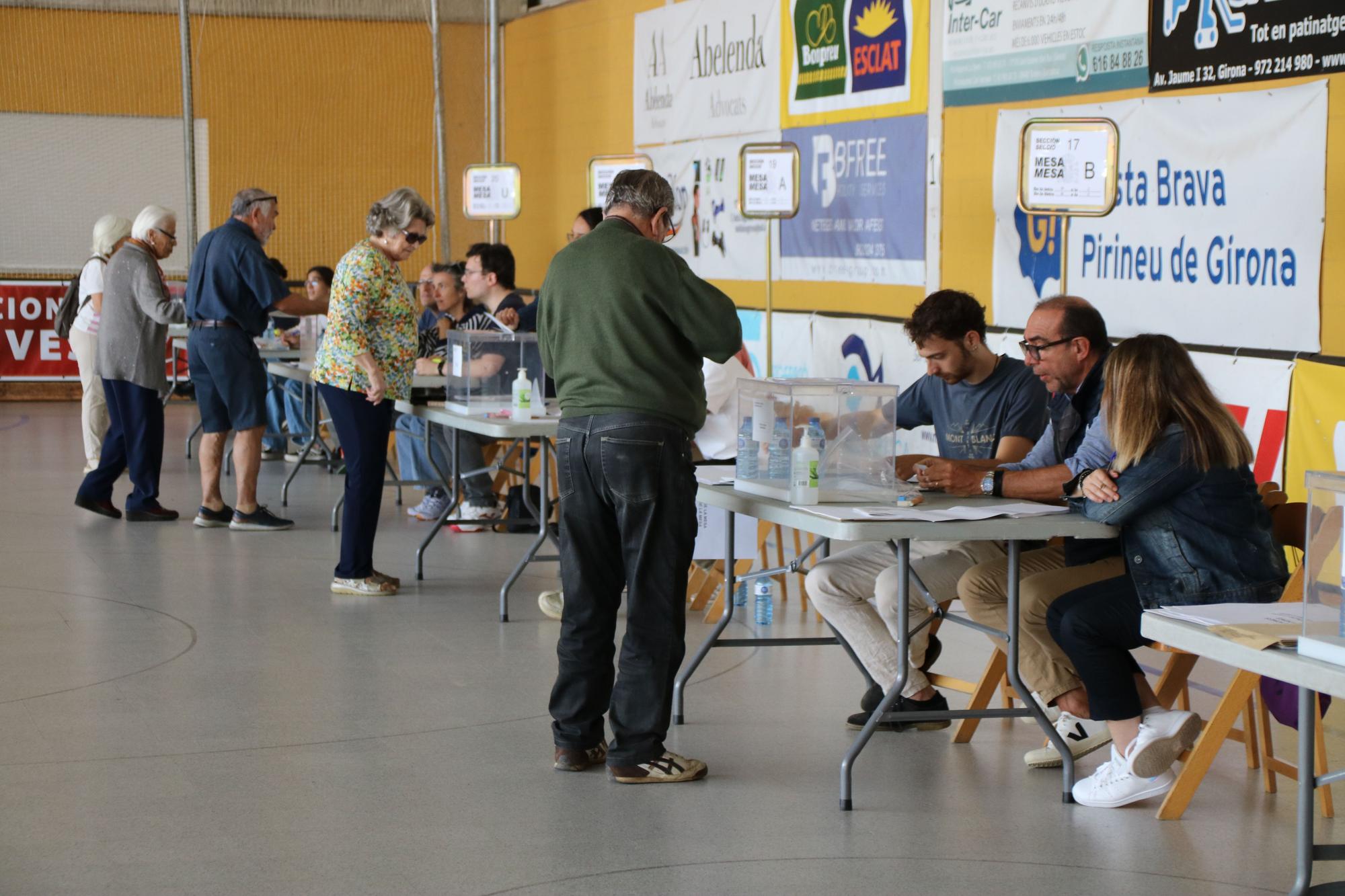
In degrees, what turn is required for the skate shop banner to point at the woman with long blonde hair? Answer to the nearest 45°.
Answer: approximately 45° to its left

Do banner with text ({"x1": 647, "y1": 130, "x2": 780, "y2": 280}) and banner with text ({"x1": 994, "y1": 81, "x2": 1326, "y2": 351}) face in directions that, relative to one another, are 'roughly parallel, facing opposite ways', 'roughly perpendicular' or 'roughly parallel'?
roughly parallel

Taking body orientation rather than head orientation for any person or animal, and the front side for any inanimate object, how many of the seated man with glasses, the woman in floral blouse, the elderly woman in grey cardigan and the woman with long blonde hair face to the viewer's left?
2

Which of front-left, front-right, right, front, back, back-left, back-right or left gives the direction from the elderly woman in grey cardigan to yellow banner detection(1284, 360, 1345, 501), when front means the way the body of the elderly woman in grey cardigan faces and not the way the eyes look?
front-right

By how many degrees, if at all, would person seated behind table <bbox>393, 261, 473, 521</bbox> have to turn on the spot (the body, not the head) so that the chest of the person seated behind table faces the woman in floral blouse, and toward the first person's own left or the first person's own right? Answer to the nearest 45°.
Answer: approximately 45° to the first person's own left

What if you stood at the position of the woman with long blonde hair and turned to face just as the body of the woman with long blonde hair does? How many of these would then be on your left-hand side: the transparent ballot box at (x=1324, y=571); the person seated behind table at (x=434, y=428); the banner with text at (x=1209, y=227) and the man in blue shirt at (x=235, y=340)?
1

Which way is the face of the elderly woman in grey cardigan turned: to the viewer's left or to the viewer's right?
to the viewer's right

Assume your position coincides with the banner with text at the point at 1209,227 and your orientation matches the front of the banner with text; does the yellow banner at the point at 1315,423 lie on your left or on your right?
on your left

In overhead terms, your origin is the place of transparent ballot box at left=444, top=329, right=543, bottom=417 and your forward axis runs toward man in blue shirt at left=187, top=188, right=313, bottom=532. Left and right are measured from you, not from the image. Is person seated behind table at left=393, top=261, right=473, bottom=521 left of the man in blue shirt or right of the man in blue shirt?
right

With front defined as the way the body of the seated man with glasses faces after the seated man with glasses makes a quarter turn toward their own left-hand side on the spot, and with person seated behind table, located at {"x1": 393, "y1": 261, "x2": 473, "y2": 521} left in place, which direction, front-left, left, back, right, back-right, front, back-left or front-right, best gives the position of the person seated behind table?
back-right

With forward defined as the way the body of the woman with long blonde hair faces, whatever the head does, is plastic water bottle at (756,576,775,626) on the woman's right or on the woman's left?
on the woman's right

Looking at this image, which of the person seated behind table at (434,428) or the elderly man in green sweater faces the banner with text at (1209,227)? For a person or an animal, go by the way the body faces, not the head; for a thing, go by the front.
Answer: the elderly man in green sweater

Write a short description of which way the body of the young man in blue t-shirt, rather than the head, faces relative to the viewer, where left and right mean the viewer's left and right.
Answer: facing the viewer and to the left of the viewer

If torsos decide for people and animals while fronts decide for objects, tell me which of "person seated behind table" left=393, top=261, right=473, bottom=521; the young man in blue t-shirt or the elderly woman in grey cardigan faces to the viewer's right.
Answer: the elderly woman in grey cardigan

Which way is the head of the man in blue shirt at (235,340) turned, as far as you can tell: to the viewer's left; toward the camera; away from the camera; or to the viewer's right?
to the viewer's right

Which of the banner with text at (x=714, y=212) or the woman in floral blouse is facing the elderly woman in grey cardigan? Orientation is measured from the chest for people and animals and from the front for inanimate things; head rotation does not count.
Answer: the banner with text
